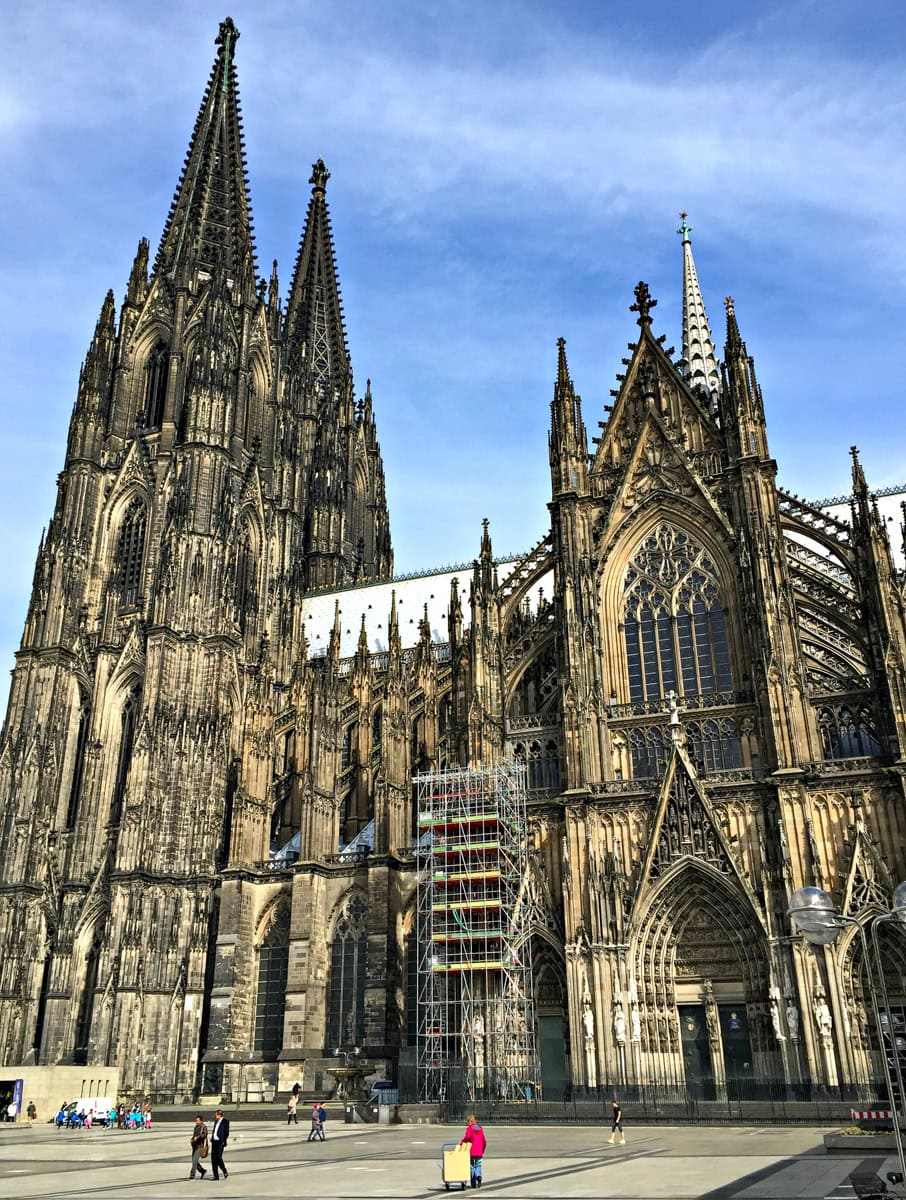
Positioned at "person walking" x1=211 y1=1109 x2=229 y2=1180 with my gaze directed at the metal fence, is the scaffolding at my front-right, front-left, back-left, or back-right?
front-left

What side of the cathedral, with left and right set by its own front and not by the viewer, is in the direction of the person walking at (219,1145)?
left

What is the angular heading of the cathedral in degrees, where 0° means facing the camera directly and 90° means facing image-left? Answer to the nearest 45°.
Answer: approximately 90°
